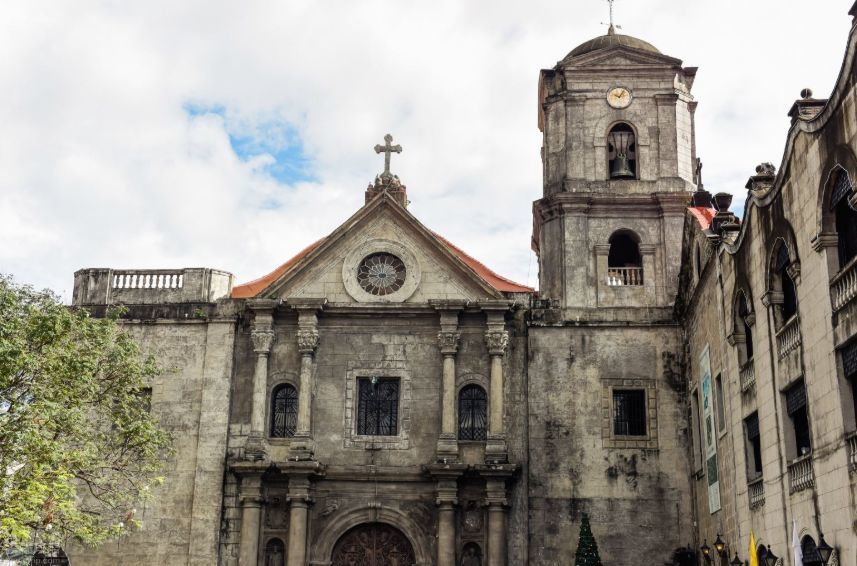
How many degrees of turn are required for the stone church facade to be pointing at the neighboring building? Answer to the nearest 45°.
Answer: approximately 45° to its left

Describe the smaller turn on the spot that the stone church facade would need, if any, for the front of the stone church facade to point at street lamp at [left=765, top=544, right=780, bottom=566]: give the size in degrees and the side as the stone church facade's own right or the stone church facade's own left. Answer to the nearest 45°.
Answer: approximately 45° to the stone church facade's own left

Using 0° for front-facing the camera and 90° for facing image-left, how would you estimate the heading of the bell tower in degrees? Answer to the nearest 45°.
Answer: approximately 0°
